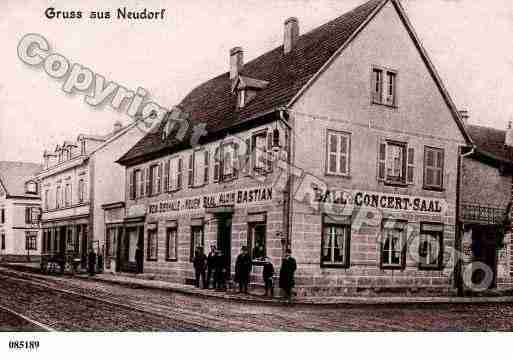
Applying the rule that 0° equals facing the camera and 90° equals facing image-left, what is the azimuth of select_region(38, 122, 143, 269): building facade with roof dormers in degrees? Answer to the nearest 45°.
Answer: approximately 45°

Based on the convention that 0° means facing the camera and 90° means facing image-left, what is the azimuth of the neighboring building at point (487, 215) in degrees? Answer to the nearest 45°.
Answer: approximately 0°

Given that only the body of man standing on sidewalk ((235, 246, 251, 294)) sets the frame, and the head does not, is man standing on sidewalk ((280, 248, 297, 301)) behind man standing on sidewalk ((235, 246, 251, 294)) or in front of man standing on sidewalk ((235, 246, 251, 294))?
in front

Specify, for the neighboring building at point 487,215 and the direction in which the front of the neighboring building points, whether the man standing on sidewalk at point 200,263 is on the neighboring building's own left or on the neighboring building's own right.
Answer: on the neighboring building's own right

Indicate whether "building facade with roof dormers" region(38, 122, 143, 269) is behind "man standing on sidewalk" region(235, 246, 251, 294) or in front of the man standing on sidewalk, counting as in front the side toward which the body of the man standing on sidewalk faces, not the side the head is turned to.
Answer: behind

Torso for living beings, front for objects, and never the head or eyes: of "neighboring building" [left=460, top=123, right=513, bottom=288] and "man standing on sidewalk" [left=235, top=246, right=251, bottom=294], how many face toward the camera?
2

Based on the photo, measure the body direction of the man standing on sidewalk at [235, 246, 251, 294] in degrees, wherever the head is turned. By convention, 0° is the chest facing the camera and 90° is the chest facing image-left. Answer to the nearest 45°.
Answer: approximately 0°
